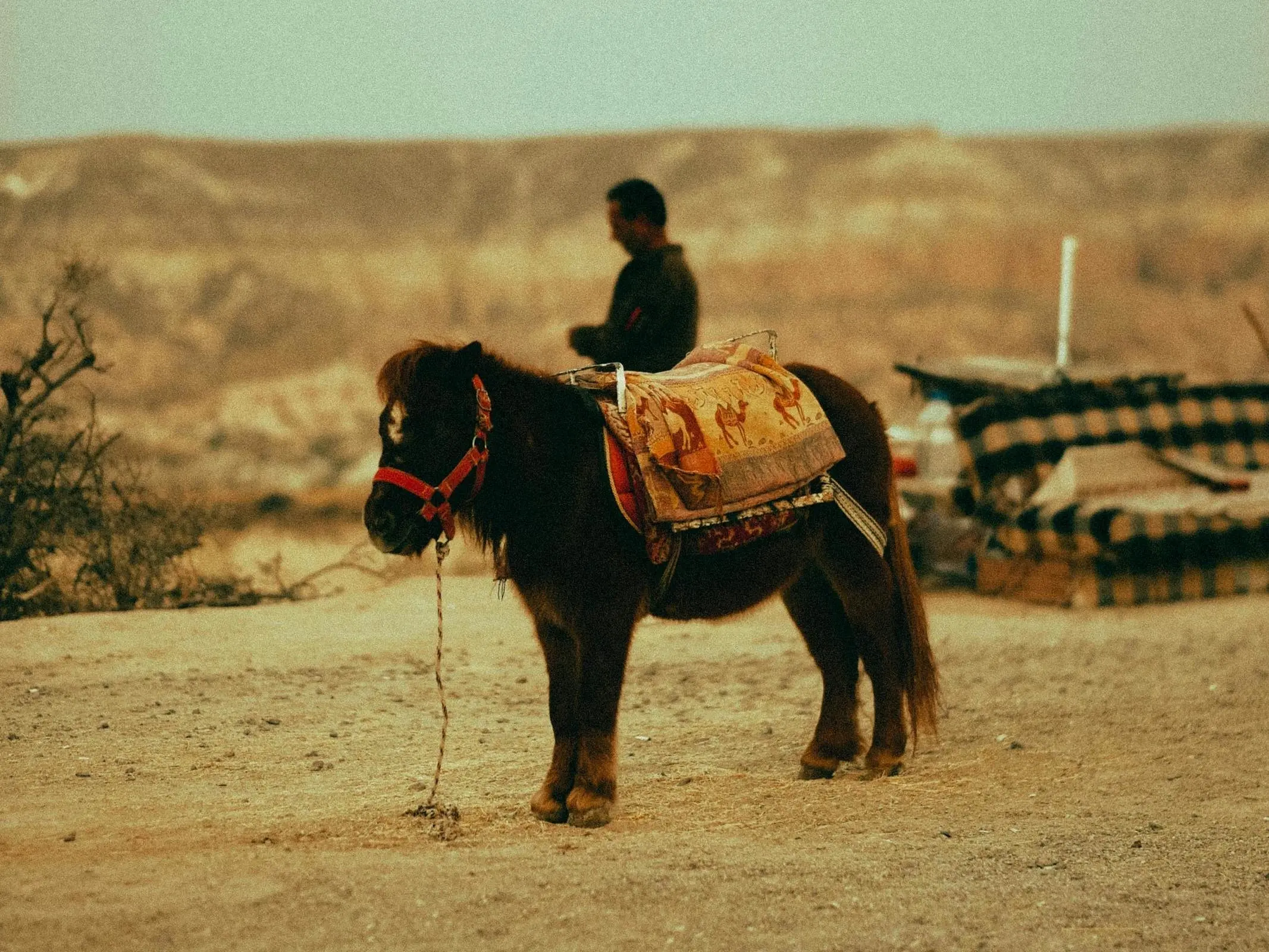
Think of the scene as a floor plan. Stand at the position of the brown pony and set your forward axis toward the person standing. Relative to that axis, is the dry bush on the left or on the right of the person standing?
left

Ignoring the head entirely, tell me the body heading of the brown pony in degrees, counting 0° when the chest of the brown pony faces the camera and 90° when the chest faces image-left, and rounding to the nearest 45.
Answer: approximately 45°

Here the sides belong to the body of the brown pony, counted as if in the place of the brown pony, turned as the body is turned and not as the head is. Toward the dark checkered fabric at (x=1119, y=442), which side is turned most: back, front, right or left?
back
